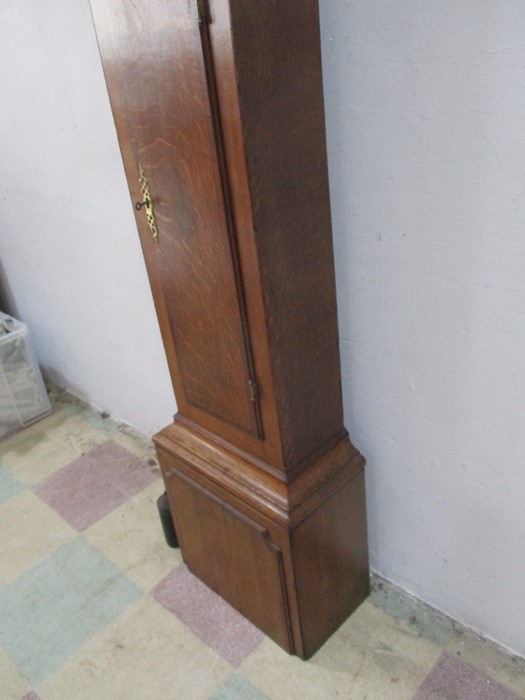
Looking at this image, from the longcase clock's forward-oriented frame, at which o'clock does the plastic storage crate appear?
The plastic storage crate is roughly at 3 o'clock from the longcase clock.

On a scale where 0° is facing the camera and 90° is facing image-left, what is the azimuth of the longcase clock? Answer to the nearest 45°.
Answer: approximately 45°
